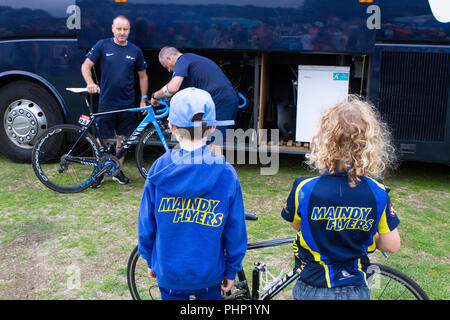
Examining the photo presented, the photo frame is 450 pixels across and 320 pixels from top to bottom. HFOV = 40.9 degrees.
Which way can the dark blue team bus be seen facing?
to the viewer's left

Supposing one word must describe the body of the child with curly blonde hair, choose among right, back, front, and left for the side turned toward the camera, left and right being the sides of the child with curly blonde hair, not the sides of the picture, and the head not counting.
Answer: back

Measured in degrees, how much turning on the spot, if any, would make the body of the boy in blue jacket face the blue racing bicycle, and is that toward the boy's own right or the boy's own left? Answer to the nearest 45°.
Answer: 0° — they already face it

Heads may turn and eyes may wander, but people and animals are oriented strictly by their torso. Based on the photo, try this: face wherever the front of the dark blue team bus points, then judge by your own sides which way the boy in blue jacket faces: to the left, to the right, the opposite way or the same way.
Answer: to the right

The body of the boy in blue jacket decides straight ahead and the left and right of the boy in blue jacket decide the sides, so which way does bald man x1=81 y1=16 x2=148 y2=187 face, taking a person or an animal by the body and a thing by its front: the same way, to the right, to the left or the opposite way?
the opposite way

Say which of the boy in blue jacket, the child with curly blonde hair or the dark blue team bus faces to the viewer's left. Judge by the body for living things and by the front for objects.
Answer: the dark blue team bus

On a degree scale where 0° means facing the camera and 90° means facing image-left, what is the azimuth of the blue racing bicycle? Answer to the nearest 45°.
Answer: approximately 270°

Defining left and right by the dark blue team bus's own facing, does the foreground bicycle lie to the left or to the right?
on its left

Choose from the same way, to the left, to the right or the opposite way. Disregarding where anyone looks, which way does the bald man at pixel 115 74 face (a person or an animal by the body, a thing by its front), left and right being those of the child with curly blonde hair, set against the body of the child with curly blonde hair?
the opposite way

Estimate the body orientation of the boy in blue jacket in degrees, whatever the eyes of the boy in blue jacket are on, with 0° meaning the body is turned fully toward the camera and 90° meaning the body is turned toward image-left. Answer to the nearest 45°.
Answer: approximately 180°

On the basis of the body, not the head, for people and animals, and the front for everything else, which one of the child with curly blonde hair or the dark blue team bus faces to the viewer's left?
the dark blue team bus
